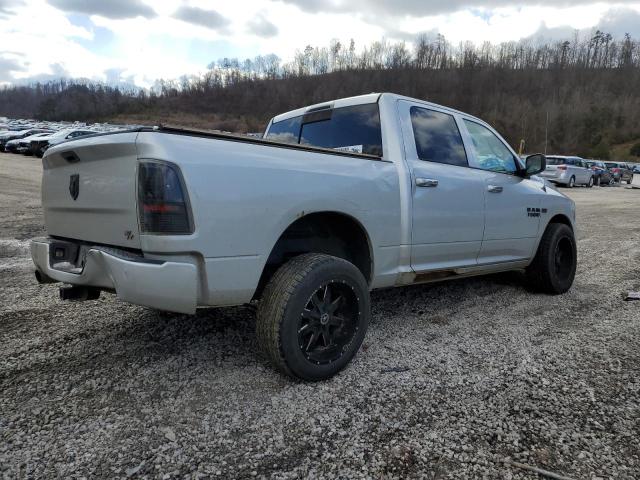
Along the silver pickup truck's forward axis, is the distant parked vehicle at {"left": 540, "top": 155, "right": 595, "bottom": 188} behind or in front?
in front

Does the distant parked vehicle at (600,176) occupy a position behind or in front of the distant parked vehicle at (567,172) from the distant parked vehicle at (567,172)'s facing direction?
in front

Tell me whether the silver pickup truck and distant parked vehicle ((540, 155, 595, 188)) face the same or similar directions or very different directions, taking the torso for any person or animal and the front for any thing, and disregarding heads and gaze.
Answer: same or similar directions

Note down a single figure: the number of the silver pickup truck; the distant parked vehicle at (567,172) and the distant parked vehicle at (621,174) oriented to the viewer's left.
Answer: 0

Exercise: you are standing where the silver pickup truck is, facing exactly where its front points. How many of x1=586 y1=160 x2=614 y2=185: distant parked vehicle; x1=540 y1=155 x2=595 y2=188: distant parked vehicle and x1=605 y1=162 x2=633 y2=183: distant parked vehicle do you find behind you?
0

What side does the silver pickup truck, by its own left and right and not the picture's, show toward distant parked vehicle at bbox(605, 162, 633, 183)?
front

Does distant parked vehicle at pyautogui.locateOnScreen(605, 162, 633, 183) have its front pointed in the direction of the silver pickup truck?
no

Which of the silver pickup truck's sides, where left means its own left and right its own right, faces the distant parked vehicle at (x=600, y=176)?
front

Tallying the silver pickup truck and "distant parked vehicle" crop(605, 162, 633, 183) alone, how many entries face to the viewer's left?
0

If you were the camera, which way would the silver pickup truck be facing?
facing away from the viewer and to the right of the viewer

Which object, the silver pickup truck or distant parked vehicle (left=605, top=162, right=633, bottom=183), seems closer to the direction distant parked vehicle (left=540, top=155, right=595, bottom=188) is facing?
the distant parked vehicle

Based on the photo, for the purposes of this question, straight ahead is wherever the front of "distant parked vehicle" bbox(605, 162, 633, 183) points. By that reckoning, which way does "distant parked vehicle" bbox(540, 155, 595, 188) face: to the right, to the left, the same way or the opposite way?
the same way

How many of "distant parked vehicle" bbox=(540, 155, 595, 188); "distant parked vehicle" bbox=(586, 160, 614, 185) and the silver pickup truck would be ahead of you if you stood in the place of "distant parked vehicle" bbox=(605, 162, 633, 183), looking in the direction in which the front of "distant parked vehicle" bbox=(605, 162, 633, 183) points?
0

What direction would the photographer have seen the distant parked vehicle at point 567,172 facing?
facing away from the viewer and to the right of the viewer

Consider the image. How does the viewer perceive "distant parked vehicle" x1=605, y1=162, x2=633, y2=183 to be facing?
facing away from the viewer and to the right of the viewer

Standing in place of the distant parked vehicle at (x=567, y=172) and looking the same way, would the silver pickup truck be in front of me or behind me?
behind

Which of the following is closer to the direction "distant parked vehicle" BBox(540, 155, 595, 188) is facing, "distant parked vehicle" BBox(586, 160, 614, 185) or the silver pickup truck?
the distant parked vehicle

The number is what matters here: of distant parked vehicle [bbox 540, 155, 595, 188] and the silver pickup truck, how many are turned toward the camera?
0
